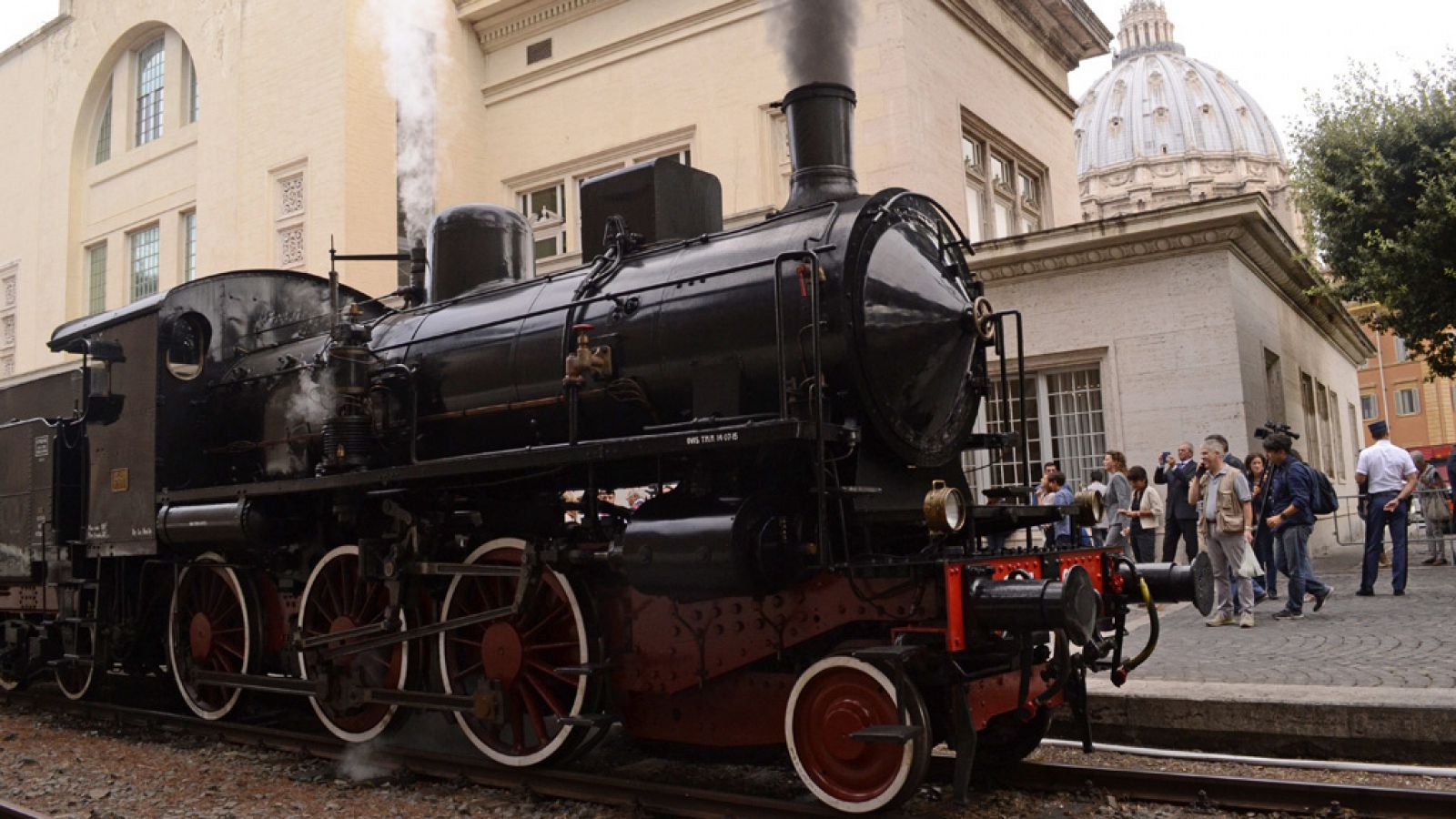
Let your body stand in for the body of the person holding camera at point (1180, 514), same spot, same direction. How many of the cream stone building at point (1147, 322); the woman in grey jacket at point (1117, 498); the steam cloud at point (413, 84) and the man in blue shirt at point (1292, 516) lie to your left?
1

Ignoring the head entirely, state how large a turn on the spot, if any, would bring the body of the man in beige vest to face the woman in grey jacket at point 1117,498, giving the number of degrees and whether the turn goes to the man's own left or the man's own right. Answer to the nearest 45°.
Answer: approximately 90° to the man's own right

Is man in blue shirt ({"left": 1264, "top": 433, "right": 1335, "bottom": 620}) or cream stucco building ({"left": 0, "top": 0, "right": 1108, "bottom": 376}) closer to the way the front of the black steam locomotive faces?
the man in blue shirt

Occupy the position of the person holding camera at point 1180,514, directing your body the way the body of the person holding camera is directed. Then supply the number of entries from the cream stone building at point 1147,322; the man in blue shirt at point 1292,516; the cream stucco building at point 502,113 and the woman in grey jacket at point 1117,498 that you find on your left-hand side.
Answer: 1

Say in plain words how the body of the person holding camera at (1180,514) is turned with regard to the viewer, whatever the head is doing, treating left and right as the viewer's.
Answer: facing the viewer and to the left of the viewer

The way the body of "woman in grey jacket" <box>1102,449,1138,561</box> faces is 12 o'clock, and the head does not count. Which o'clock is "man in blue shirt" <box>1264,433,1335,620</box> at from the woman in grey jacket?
The man in blue shirt is roughly at 8 o'clock from the woman in grey jacket.

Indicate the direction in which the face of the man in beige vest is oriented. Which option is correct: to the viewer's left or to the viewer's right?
to the viewer's left

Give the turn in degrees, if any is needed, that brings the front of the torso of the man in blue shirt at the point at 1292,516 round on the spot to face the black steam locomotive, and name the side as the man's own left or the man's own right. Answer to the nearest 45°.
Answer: approximately 45° to the man's own left

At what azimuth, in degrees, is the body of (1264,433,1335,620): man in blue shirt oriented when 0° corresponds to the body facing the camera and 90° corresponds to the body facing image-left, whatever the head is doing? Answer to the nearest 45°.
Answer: approximately 90°
